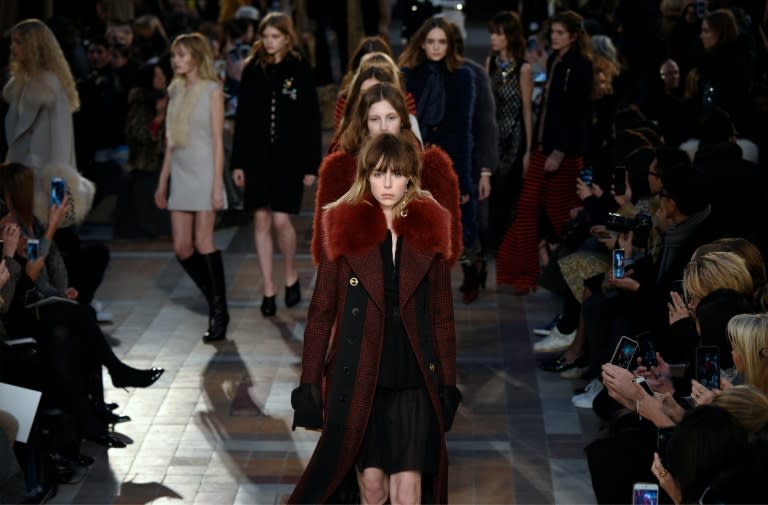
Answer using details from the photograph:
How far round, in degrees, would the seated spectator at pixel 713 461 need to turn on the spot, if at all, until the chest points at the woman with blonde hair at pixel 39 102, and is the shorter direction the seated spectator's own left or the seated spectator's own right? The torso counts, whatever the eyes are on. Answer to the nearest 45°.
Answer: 0° — they already face them

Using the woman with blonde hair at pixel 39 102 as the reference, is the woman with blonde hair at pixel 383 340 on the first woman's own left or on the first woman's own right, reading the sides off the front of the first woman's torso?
on the first woman's own left

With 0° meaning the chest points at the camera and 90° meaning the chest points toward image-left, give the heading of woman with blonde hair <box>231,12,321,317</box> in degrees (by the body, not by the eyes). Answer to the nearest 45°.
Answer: approximately 0°

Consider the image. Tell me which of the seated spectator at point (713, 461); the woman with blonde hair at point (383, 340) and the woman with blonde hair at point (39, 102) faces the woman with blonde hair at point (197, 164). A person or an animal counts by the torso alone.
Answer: the seated spectator

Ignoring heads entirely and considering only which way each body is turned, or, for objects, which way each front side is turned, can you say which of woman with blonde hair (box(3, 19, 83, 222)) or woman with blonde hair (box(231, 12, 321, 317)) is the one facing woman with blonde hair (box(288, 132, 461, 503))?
woman with blonde hair (box(231, 12, 321, 317))
